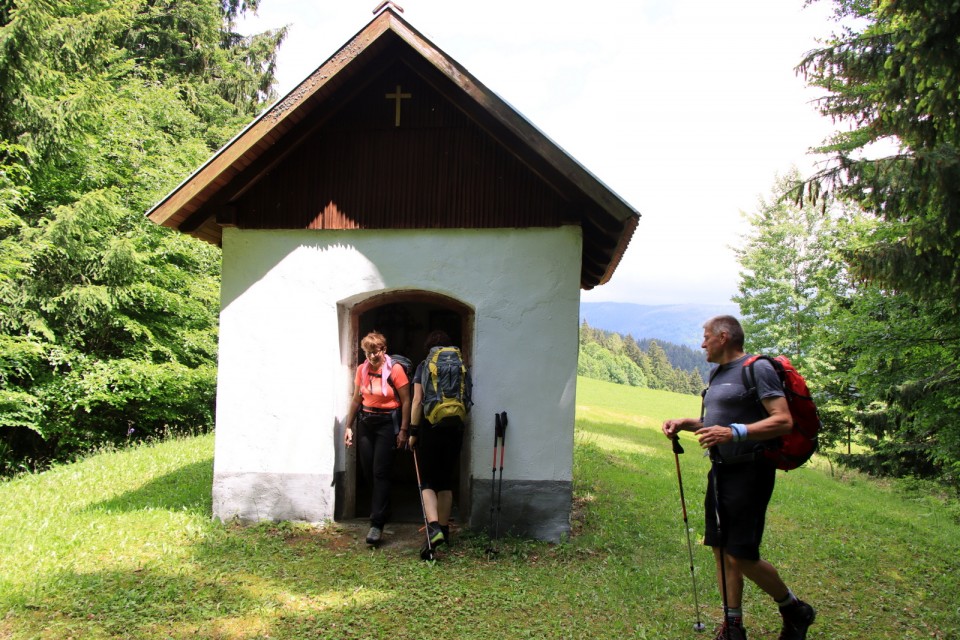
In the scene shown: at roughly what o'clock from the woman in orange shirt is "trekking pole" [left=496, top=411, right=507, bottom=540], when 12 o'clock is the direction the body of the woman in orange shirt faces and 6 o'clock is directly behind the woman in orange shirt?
The trekking pole is roughly at 9 o'clock from the woman in orange shirt.

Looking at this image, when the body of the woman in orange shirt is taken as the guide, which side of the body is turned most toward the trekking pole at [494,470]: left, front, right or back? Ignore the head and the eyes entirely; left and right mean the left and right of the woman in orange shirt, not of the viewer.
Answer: left

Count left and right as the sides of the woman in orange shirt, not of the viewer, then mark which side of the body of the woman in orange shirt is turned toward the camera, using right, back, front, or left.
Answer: front

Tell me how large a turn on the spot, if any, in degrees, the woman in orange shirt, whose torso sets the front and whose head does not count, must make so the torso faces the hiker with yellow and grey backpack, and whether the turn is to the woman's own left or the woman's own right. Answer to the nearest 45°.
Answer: approximately 45° to the woman's own left

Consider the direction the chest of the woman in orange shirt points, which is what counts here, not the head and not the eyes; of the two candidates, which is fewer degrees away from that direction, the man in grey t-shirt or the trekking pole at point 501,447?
the man in grey t-shirt

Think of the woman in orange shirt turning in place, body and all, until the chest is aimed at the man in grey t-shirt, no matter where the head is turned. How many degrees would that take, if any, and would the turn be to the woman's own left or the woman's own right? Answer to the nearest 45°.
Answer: approximately 45° to the woman's own left

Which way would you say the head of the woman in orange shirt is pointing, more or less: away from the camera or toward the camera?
toward the camera

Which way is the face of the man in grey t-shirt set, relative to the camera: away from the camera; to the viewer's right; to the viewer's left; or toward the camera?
to the viewer's left
